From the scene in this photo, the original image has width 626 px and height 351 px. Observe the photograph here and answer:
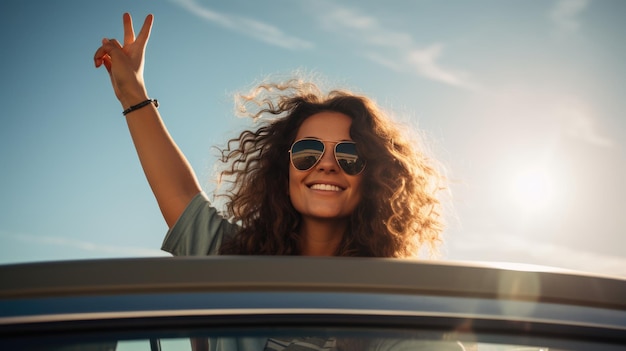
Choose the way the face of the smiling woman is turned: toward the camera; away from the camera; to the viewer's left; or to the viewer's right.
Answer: toward the camera

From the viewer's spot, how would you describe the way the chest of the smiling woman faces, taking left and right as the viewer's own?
facing the viewer
